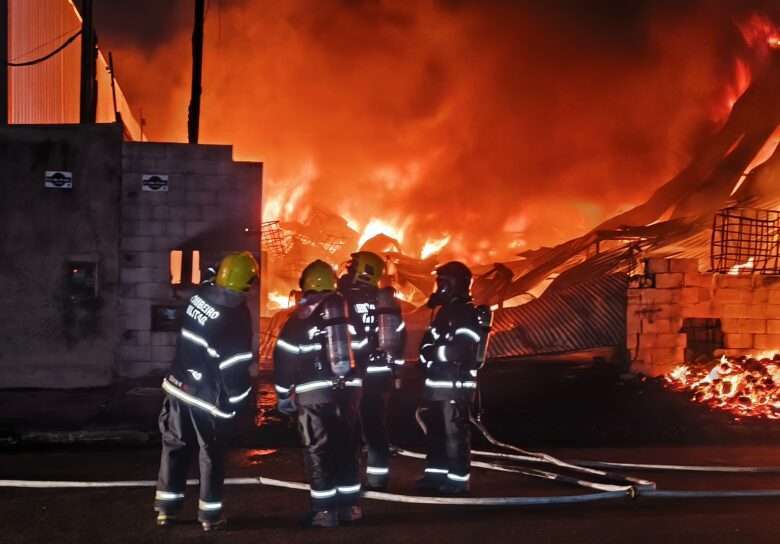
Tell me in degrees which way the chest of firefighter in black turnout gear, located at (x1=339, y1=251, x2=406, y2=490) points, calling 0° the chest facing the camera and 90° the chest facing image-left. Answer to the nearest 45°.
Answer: approximately 135°

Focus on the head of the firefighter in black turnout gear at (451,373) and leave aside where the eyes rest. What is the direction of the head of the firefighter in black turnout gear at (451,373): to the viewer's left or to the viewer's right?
to the viewer's left

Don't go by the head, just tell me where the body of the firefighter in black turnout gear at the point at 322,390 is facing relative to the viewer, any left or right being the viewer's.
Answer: facing away from the viewer and to the left of the viewer

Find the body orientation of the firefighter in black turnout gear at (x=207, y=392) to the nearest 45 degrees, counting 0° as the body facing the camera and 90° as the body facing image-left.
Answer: approximately 225°

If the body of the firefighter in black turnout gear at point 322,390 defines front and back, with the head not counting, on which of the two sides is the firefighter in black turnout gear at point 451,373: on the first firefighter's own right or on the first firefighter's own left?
on the first firefighter's own right
